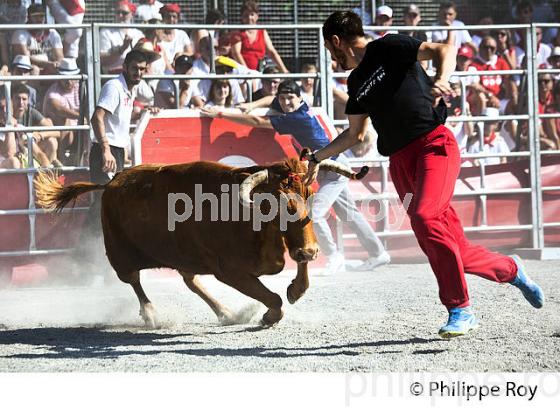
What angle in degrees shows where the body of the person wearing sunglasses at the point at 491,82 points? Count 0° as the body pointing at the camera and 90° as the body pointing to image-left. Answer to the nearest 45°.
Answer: approximately 0°

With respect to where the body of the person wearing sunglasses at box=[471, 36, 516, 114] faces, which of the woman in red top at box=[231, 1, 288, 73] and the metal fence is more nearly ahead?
the metal fence

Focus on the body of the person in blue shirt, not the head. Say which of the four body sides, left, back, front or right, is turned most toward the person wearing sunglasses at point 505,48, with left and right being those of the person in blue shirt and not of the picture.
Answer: back

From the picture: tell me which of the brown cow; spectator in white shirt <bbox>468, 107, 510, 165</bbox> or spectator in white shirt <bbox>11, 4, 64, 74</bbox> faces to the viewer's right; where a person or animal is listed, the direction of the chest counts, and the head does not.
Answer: the brown cow

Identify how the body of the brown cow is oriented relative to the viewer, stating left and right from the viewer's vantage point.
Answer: facing to the right of the viewer
